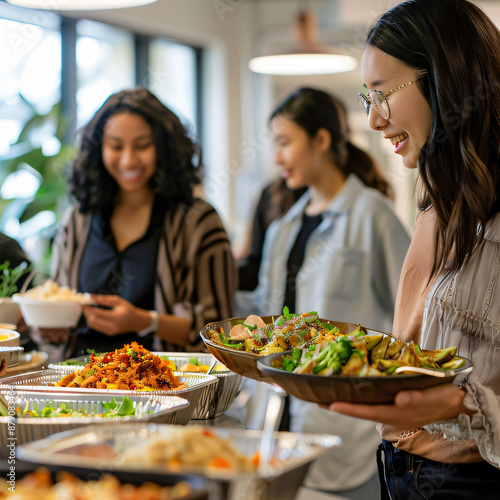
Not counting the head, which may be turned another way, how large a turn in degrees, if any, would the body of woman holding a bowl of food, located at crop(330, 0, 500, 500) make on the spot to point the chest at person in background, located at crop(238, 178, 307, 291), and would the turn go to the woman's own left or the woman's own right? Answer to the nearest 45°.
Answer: approximately 90° to the woman's own right

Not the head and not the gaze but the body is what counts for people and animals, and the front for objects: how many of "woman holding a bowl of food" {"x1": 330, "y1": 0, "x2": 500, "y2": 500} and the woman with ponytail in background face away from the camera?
0

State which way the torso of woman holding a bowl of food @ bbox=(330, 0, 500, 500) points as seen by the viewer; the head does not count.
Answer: to the viewer's left

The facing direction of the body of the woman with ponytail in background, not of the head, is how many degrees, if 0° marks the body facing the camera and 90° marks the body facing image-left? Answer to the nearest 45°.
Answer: approximately 45°

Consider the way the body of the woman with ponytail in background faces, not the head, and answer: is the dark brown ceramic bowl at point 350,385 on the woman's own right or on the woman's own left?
on the woman's own left

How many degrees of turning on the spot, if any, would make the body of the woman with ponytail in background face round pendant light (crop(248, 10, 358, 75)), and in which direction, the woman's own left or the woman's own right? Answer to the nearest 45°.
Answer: approximately 135° to the woman's own right

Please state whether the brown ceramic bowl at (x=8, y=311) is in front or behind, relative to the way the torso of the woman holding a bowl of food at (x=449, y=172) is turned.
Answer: in front

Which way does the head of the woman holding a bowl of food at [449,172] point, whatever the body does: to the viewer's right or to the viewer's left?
to the viewer's left

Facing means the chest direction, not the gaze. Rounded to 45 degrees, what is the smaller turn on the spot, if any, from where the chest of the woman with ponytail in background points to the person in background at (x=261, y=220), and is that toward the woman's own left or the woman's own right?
approximately 90° to the woman's own right

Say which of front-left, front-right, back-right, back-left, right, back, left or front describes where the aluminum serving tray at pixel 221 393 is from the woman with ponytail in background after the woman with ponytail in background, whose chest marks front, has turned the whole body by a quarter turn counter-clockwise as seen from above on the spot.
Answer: front-right

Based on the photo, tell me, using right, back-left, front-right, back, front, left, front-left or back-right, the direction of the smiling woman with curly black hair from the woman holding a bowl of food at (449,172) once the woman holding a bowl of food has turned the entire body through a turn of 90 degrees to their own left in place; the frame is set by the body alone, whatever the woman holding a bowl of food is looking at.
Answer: back-right
